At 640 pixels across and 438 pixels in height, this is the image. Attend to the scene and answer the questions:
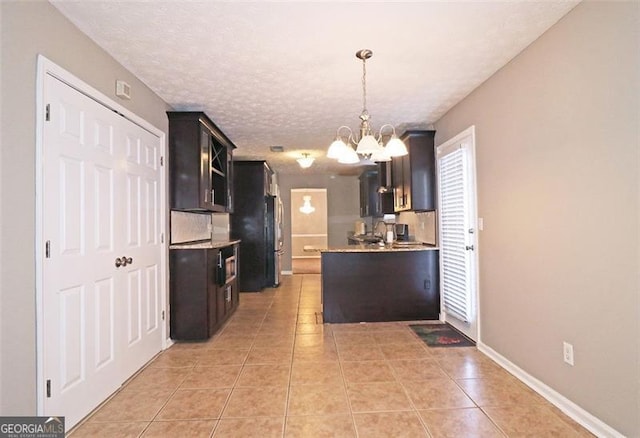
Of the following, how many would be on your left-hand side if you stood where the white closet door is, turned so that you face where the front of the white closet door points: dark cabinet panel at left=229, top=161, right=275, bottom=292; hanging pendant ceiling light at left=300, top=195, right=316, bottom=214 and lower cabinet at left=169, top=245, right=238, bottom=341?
3

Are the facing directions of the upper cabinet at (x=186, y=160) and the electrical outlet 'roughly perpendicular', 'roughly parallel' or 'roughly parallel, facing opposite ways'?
roughly parallel, facing opposite ways

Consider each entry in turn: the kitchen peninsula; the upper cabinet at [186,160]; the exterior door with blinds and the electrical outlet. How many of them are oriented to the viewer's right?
1

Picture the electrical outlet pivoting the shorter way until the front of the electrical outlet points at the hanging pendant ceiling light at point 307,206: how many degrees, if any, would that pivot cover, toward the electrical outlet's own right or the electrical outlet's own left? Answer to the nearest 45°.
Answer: approximately 90° to the electrical outlet's own right

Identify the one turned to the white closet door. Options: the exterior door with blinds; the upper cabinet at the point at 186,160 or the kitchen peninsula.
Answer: the exterior door with blinds

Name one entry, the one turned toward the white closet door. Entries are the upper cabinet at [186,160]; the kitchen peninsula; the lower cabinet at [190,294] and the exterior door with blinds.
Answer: the exterior door with blinds

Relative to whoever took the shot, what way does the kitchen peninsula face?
facing away from the viewer

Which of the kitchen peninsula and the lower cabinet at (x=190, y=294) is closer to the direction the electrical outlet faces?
the lower cabinet

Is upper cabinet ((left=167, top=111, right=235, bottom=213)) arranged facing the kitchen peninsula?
yes

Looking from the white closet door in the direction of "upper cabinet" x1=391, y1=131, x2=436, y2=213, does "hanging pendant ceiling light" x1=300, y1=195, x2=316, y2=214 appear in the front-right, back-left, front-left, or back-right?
front-left

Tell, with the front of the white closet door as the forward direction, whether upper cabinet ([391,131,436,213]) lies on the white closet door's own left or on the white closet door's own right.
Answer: on the white closet door's own left

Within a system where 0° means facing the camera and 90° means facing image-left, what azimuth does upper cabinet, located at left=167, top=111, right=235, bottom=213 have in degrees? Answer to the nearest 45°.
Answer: approximately 270°

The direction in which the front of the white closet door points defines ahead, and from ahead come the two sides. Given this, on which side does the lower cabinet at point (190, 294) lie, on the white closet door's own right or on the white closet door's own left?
on the white closet door's own left

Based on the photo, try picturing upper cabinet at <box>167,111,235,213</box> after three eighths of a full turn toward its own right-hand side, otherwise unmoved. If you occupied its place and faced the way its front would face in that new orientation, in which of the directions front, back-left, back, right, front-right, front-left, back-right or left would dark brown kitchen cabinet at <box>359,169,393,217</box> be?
back

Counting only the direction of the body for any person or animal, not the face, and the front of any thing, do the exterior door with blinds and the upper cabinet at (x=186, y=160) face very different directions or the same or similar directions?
very different directions

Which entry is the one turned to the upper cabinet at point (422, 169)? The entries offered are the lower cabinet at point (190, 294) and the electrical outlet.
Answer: the lower cabinet

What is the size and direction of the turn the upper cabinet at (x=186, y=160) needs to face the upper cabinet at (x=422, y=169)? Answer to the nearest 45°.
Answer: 0° — it already faces it
